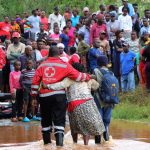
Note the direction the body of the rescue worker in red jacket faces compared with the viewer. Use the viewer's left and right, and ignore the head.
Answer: facing away from the viewer

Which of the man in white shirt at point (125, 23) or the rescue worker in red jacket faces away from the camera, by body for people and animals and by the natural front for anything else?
the rescue worker in red jacket

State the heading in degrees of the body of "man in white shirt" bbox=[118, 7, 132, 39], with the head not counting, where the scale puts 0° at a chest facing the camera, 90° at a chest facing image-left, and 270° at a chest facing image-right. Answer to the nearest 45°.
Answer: approximately 0°

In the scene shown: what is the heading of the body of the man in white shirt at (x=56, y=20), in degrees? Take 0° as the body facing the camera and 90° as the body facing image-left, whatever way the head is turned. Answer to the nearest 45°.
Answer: approximately 0°

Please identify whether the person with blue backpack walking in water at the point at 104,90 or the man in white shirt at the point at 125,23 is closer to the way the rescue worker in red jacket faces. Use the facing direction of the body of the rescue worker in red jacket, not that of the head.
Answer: the man in white shirt

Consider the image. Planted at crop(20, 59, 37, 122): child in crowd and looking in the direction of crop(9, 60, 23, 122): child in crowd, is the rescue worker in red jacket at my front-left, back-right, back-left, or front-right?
back-left

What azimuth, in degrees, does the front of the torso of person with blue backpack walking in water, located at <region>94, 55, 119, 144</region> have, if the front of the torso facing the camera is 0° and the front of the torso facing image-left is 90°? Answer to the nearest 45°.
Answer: approximately 135°

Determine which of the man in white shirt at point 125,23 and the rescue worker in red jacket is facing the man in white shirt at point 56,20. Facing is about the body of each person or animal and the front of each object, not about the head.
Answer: the rescue worker in red jacket
